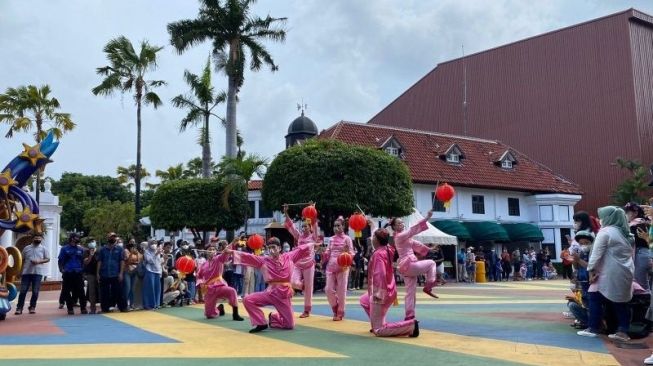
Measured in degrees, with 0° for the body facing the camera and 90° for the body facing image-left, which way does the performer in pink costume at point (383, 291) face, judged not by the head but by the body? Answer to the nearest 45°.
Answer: approximately 90°

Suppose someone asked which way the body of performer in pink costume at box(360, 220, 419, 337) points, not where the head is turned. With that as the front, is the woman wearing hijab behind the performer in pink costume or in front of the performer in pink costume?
behind

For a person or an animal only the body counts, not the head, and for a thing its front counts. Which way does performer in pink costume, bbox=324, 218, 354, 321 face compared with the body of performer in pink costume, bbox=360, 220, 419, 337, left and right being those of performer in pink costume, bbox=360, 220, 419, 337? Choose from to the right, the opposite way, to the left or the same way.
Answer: to the left

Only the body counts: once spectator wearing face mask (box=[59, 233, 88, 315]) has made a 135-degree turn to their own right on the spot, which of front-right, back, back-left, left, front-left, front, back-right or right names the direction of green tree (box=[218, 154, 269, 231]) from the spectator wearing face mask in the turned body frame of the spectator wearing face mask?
back-right

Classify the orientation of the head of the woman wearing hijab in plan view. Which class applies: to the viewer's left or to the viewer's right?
to the viewer's left

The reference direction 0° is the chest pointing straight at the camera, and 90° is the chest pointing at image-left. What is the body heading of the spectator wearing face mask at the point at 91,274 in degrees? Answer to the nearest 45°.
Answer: approximately 315°
